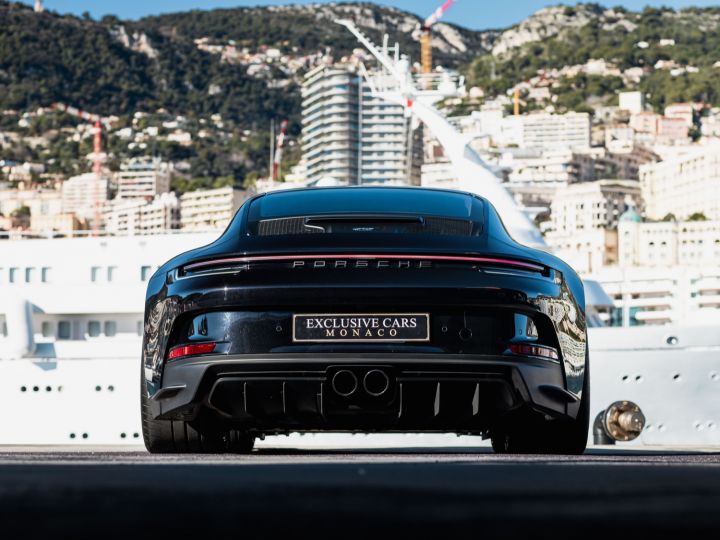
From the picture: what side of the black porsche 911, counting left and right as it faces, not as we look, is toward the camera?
back
